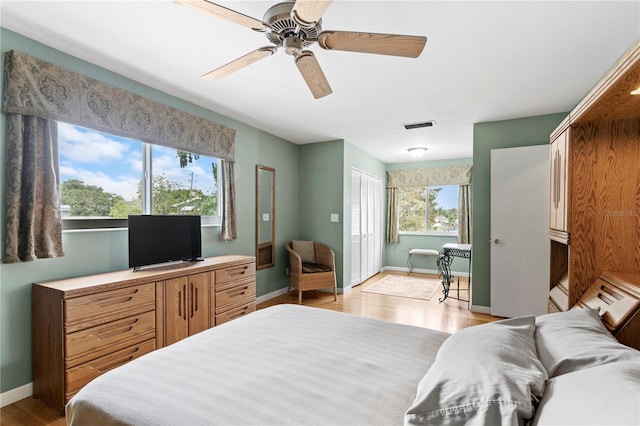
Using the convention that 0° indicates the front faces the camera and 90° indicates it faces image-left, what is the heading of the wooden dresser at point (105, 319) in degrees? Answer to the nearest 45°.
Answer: approximately 315°

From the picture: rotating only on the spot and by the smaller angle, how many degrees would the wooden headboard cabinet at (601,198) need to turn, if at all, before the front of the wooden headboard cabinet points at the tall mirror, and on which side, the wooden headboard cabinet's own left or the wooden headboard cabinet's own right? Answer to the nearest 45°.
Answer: approximately 45° to the wooden headboard cabinet's own right

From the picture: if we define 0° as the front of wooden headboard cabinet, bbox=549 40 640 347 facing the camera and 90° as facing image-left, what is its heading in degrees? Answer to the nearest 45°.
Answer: approximately 45°

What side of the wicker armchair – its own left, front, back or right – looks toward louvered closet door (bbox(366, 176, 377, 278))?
left

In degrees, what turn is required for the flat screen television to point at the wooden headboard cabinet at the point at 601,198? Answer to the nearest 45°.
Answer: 0° — it already faces it

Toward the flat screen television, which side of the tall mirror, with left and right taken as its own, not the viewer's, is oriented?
right

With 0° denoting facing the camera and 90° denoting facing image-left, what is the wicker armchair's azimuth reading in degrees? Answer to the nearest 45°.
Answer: approximately 315°
